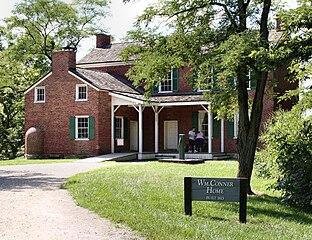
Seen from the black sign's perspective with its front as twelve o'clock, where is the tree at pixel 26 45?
The tree is roughly at 5 o'clock from the black sign.

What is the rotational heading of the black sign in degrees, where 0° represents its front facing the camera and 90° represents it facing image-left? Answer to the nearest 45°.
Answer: approximately 0°

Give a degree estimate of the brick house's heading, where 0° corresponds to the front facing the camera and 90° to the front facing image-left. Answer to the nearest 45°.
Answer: approximately 315°

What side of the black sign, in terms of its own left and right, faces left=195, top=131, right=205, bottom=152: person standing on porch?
back

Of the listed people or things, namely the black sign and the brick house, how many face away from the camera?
0

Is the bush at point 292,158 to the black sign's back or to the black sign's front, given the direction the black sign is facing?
to the back

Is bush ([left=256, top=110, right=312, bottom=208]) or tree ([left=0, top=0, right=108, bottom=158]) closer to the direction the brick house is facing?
the bush

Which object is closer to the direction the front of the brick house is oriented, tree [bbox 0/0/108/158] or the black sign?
the black sign
